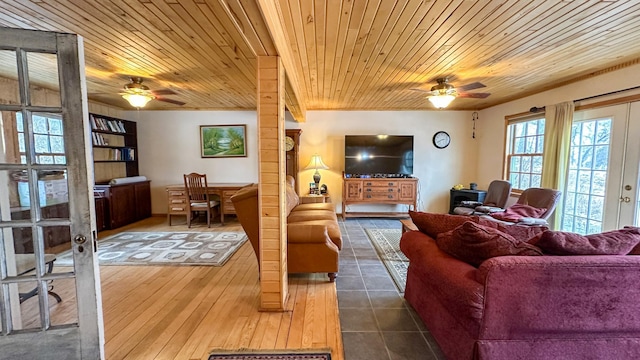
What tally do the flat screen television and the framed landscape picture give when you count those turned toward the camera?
2

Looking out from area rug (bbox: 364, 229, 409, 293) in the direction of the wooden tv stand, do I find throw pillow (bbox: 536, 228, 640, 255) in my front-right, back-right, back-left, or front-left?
back-right

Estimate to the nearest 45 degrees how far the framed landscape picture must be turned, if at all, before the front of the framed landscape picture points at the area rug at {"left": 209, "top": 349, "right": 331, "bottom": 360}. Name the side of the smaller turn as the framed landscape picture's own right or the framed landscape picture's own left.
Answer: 0° — it already faces it

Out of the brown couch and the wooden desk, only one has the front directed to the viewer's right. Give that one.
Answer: the brown couch

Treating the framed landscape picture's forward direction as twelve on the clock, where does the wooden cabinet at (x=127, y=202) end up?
The wooden cabinet is roughly at 3 o'clock from the framed landscape picture.

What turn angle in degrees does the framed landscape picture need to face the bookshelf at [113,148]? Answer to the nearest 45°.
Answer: approximately 90° to its right

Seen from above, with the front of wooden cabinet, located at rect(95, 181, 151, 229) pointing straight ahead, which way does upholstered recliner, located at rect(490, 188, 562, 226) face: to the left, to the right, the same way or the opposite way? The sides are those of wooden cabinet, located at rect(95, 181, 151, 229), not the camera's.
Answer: the opposite way

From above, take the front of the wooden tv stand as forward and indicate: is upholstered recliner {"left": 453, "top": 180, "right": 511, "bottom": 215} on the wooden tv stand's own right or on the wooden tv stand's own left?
on the wooden tv stand's own left

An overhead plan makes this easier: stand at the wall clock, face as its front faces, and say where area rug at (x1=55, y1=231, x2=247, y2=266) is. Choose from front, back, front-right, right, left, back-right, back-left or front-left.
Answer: front-right

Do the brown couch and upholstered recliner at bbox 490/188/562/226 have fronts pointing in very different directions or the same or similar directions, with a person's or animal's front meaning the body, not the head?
very different directions
